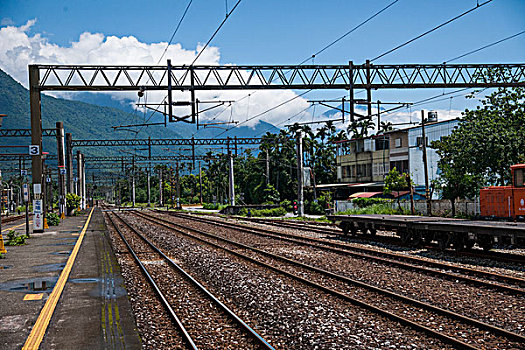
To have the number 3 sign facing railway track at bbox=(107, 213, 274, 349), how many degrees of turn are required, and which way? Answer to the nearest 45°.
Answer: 0° — it already faces it

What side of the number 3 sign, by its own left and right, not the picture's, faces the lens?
front

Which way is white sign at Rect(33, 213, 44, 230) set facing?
toward the camera

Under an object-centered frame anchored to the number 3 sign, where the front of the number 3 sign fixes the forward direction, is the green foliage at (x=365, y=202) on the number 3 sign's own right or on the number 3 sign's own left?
on the number 3 sign's own left

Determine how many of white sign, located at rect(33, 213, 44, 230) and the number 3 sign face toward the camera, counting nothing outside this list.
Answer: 2

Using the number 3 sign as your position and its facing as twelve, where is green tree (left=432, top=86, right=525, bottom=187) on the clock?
The green tree is roughly at 9 o'clock from the number 3 sign.

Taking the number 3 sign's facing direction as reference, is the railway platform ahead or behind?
ahead

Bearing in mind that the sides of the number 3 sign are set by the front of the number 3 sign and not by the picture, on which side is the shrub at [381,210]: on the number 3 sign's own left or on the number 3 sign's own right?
on the number 3 sign's own left

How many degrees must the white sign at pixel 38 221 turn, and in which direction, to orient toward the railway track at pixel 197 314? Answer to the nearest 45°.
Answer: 0° — it already faces it

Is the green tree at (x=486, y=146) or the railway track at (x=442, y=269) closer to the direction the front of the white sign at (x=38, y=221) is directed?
the railway track

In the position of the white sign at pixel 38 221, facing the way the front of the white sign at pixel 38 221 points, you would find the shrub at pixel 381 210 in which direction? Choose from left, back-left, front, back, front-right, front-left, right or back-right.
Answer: left

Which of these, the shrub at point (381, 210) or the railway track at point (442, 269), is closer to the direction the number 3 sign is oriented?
the railway track
